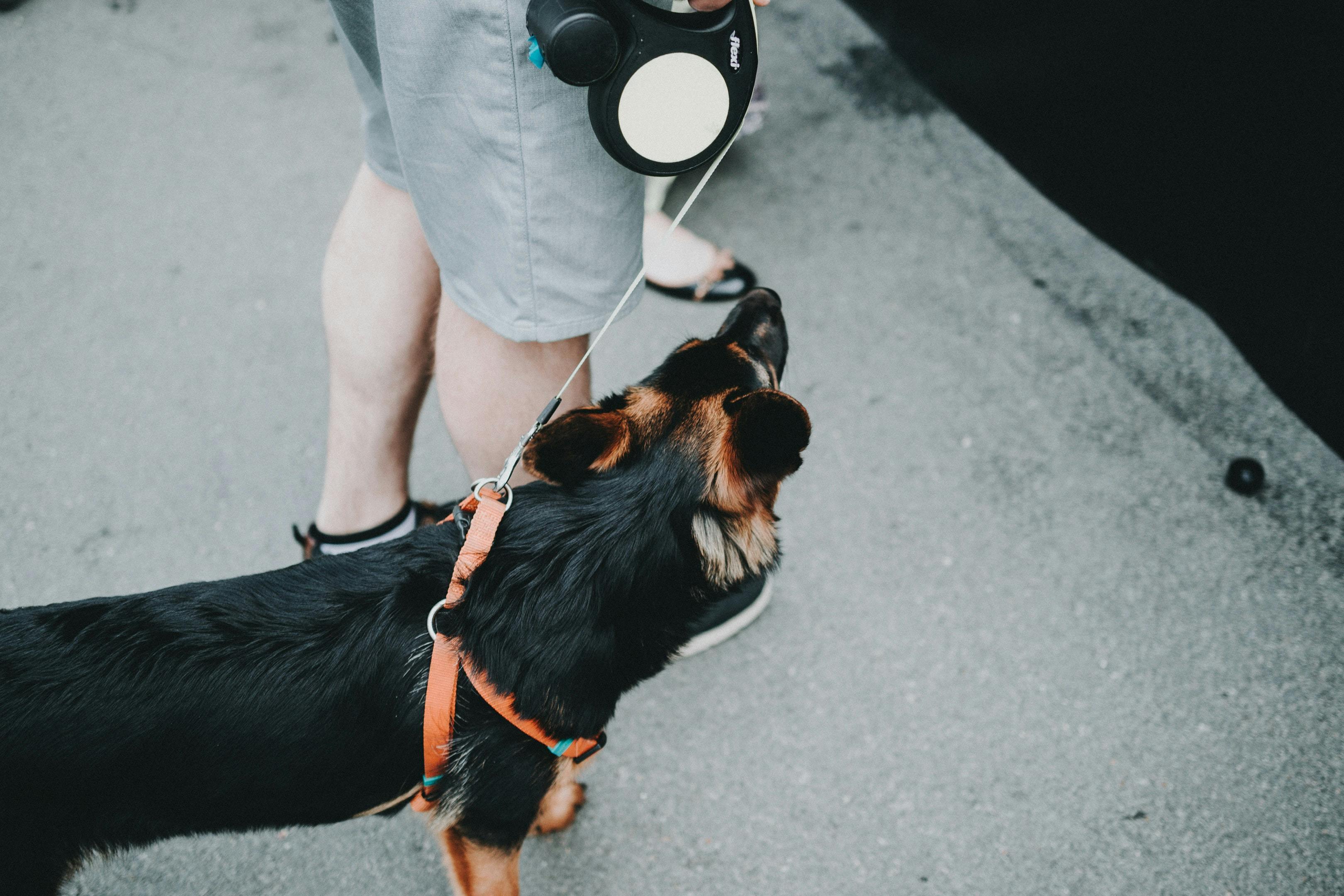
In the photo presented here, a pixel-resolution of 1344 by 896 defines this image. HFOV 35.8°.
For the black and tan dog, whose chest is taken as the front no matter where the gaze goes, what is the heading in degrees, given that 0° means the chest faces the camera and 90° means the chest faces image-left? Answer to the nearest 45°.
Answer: approximately 270°
